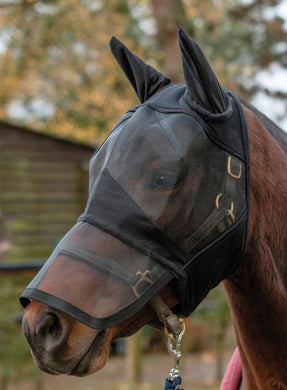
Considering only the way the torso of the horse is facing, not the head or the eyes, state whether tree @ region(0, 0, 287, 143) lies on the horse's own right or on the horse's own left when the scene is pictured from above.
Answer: on the horse's own right

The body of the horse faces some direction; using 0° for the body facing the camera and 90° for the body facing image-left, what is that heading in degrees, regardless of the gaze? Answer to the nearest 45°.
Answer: approximately 45°

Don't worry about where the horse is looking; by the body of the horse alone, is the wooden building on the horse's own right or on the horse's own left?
on the horse's own right
